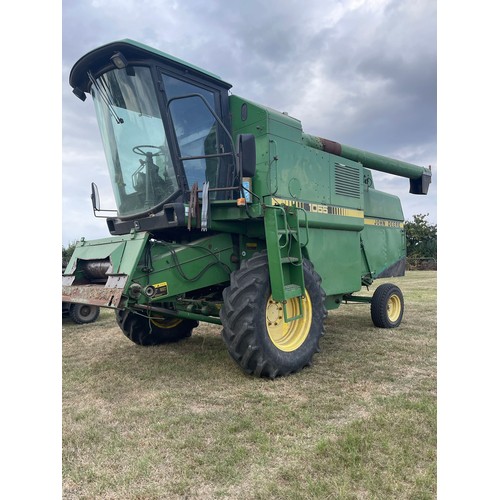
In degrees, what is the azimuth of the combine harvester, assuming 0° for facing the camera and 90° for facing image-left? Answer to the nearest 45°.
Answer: approximately 45°

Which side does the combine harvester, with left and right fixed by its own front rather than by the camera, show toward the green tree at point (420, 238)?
back
